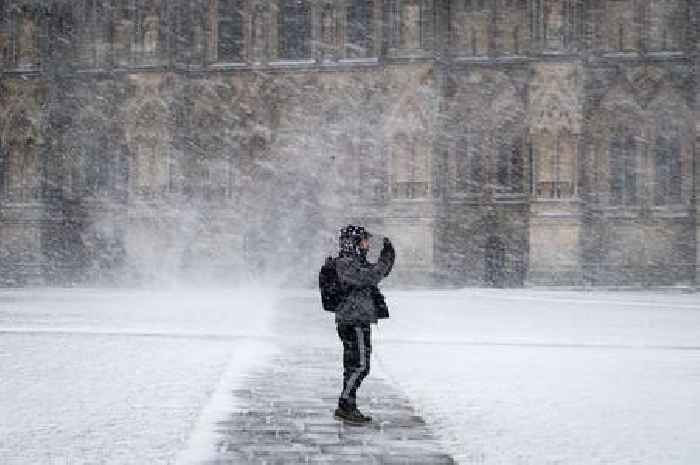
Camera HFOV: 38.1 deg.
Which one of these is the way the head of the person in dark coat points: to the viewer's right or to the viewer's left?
to the viewer's right

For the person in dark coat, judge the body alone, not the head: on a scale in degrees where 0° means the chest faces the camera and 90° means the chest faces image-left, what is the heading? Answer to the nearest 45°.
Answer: approximately 270°
